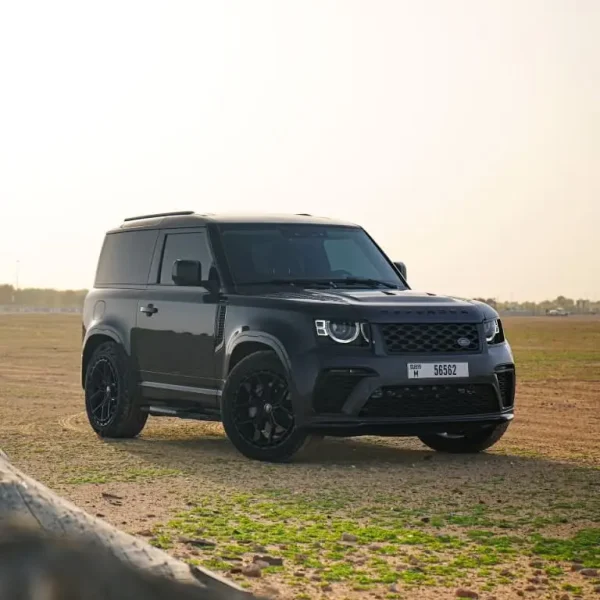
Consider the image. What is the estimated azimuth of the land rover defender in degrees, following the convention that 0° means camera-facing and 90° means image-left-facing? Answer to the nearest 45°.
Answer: approximately 315°

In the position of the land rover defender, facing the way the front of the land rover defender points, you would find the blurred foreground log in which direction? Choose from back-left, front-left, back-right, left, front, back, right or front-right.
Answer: front-right
